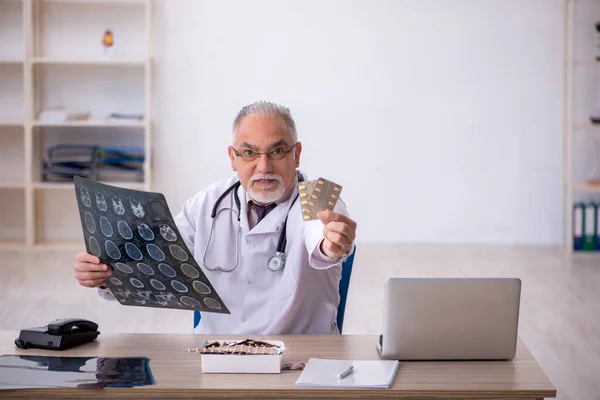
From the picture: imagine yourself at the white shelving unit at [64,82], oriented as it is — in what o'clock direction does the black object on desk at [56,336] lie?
The black object on desk is roughly at 12 o'clock from the white shelving unit.

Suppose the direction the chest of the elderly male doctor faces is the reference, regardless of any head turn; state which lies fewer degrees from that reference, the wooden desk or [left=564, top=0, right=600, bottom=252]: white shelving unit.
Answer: the wooden desk

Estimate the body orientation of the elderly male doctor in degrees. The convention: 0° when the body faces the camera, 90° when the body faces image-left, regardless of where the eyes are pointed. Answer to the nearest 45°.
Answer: approximately 0°

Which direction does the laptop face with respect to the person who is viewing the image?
facing away from the viewer

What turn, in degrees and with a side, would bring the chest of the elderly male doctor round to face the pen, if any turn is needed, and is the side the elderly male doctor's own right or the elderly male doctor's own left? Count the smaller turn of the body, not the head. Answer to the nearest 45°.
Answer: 0° — they already face it

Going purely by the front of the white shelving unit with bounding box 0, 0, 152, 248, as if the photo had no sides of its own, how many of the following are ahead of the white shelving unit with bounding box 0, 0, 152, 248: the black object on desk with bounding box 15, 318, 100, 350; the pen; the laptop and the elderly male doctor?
4
